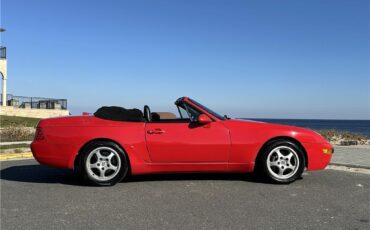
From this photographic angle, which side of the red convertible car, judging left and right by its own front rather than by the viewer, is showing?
right
